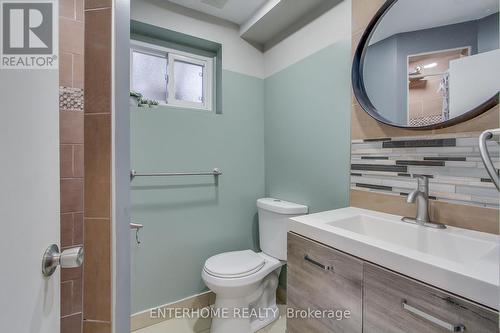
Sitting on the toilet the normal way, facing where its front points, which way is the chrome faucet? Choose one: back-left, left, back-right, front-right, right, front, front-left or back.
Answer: left

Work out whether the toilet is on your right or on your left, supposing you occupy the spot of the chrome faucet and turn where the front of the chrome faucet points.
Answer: on your right

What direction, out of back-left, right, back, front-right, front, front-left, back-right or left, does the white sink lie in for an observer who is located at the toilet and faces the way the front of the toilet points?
left

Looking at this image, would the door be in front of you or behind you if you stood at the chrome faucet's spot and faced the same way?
in front

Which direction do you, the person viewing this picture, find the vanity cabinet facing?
facing the viewer and to the left of the viewer

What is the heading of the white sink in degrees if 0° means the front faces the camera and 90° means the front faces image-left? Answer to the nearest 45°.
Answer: approximately 45°

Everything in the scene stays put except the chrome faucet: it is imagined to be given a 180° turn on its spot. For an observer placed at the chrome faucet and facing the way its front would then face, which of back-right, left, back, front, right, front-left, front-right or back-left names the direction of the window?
back-left

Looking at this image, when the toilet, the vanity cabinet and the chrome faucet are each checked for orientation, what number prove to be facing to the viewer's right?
0

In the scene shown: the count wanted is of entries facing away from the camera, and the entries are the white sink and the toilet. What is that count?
0

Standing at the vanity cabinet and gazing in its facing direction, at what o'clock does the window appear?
The window is roughly at 2 o'clock from the vanity cabinet.
